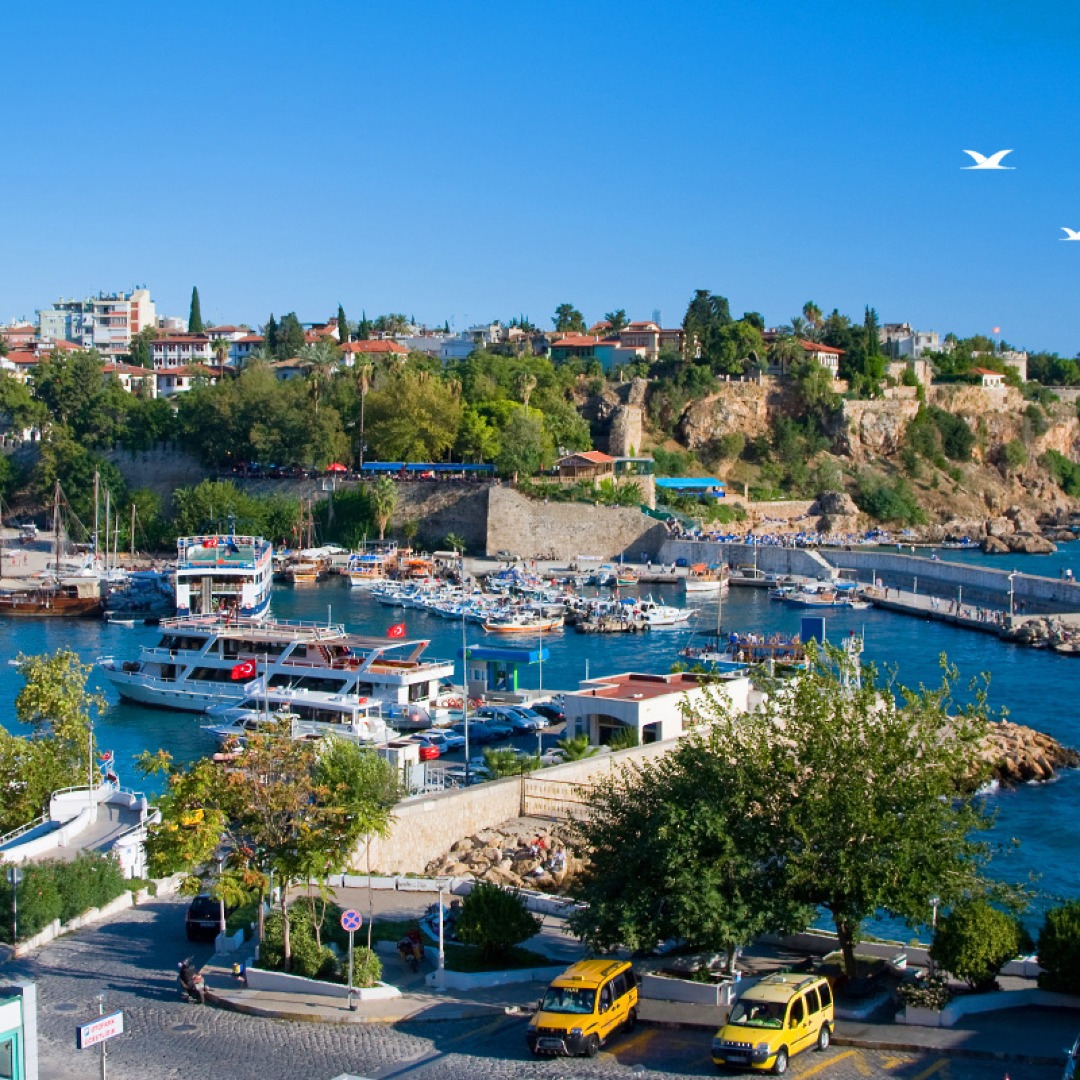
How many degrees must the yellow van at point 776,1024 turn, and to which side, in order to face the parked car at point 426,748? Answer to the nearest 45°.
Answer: approximately 135° to its right

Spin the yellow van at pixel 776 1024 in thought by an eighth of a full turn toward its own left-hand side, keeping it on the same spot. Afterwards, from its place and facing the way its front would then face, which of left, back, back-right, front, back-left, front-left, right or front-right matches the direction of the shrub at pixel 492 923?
back-right

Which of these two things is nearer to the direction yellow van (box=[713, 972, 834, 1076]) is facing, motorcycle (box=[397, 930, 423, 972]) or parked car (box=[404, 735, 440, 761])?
the motorcycle

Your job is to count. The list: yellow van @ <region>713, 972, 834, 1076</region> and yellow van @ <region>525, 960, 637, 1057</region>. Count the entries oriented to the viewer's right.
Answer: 0

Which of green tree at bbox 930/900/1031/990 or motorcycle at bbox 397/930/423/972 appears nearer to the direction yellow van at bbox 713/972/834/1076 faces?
the motorcycle

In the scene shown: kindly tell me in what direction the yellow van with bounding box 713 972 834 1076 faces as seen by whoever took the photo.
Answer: facing the viewer and to the left of the viewer

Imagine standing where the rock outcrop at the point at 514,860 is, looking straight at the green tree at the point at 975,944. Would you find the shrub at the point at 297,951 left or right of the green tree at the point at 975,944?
right

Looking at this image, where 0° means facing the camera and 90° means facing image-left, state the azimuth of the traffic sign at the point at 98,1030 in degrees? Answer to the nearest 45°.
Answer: approximately 315°

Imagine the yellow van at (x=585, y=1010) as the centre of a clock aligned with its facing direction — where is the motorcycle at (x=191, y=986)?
The motorcycle is roughly at 2 o'clock from the yellow van.

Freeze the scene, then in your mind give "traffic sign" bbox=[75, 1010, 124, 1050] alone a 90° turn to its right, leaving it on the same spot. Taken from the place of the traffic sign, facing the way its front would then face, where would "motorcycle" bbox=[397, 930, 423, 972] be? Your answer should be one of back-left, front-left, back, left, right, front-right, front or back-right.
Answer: back

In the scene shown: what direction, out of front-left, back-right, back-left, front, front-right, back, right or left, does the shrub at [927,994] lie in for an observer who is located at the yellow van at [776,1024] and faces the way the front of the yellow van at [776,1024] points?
back

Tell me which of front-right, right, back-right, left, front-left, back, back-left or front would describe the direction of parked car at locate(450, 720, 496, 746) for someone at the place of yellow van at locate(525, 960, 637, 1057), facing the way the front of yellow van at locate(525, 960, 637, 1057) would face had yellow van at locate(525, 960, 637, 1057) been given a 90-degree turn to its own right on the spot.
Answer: front-right
